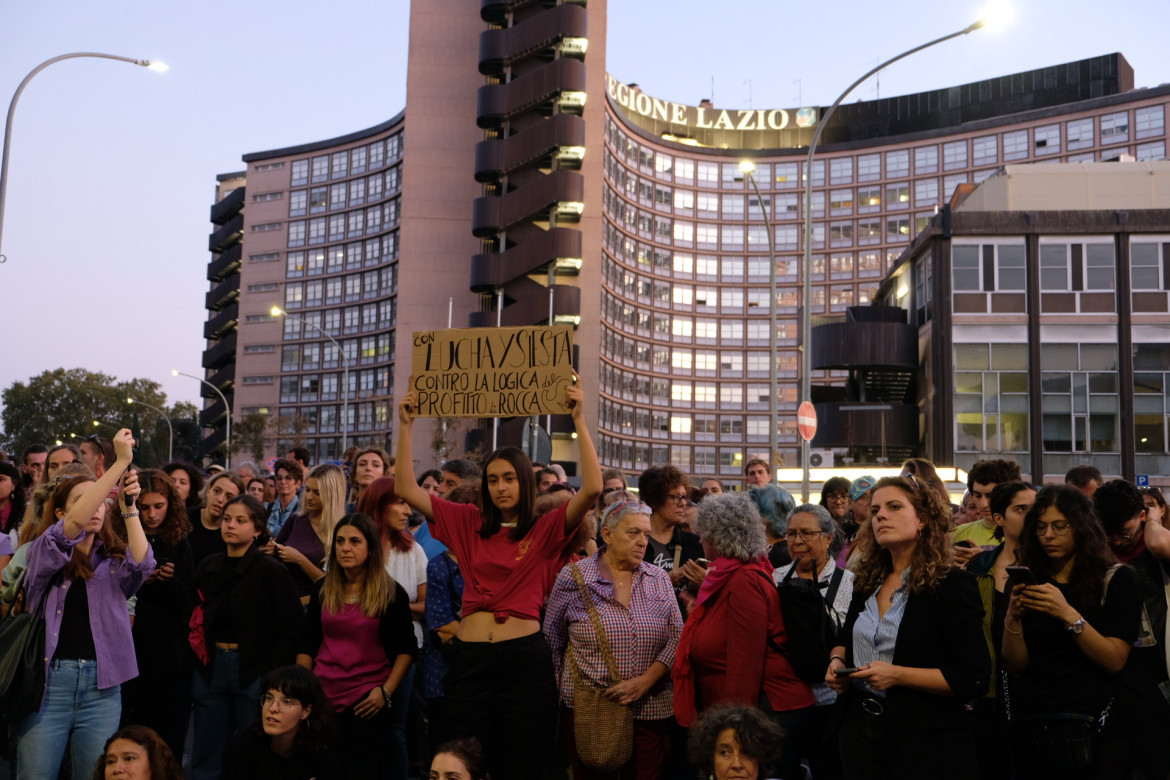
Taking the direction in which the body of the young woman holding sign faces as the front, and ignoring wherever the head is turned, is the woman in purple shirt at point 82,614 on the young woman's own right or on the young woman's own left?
on the young woman's own right

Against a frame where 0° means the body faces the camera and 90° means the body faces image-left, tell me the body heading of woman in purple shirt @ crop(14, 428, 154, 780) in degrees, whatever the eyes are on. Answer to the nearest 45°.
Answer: approximately 315°

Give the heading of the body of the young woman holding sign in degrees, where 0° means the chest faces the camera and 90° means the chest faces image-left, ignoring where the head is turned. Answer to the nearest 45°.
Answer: approximately 0°

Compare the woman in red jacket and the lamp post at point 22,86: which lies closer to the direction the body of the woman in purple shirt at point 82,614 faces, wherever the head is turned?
the woman in red jacket

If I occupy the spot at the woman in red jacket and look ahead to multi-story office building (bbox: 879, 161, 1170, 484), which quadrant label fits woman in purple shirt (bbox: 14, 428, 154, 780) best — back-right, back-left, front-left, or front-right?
back-left

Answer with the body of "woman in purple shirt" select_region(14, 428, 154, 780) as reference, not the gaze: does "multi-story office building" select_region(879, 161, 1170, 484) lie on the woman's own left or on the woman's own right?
on the woman's own left

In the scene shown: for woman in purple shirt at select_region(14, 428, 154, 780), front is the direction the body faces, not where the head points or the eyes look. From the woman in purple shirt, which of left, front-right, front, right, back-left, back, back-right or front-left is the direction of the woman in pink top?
front-left

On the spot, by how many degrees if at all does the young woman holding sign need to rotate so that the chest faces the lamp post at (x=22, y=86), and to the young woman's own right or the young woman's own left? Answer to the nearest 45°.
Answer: approximately 135° to the young woman's own right

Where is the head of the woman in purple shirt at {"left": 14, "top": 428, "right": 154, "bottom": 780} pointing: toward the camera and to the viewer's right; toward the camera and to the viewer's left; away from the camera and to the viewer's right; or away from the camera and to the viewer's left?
toward the camera and to the viewer's right

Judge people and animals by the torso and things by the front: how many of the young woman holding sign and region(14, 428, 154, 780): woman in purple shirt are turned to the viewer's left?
0

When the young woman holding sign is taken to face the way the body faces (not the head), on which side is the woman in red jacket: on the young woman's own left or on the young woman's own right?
on the young woman's own left
